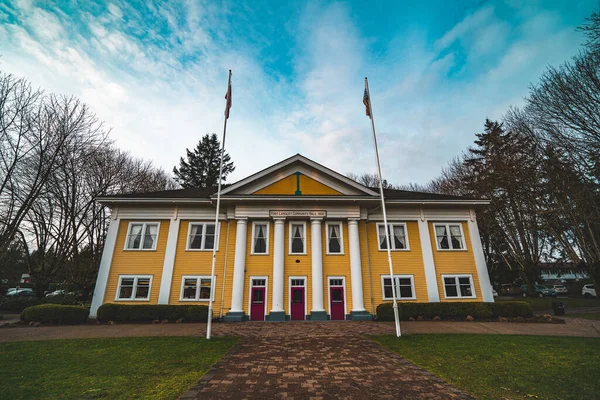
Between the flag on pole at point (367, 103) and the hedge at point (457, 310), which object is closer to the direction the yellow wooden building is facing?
the flag on pole

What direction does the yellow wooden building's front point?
toward the camera

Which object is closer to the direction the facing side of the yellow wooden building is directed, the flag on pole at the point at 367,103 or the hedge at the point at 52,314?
the flag on pole

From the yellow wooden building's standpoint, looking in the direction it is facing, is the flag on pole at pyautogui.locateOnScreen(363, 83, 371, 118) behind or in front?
in front

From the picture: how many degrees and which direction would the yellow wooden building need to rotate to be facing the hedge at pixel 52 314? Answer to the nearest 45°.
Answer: approximately 90° to its right

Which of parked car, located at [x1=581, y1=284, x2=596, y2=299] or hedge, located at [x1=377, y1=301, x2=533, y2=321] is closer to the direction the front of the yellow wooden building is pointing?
the hedge

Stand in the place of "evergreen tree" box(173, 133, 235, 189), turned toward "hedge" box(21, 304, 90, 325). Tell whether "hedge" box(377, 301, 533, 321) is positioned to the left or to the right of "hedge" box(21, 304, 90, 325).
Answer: left

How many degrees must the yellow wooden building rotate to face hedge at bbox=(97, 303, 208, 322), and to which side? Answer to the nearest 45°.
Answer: approximately 90° to its right

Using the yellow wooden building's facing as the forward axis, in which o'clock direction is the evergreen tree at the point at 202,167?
The evergreen tree is roughly at 5 o'clock from the yellow wooden building.

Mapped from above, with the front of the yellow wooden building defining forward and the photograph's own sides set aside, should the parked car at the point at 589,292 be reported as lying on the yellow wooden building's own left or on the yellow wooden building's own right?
on the yellow wooden building's own left

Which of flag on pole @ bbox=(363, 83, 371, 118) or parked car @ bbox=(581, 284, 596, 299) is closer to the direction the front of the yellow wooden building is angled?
the flag on pole

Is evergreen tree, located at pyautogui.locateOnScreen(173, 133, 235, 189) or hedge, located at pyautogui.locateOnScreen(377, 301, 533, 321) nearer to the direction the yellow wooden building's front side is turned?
the hedge

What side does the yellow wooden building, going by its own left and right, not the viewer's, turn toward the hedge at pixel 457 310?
left

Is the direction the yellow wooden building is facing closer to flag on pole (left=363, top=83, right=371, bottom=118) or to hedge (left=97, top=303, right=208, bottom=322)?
the flag on pole
